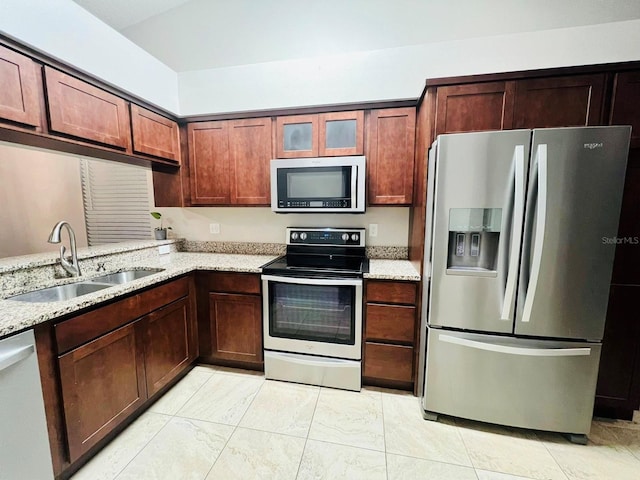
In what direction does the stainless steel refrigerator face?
toward the camera

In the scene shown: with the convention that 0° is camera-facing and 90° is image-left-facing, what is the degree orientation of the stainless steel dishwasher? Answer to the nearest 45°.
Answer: approximately 315°

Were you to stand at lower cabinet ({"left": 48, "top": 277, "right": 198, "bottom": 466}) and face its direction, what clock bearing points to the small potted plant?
The small potted plant is roughly at 8 o'clock from the lower cabinet.

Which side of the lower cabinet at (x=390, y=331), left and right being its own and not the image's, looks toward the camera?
front

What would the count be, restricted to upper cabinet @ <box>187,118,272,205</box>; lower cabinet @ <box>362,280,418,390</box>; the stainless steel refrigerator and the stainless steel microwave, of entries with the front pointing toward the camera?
4

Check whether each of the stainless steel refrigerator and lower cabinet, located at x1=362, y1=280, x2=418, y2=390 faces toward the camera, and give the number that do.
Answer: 2

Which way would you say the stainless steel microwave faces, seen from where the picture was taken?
facing the viewer

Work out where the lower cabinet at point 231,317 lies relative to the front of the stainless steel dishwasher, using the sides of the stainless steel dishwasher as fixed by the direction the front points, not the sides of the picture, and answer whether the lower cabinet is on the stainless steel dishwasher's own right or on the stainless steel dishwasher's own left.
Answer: on the stainless steel dishwasher's own left

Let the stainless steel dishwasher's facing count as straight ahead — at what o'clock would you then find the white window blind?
The white window blind is roughly at 8 o'clock from the stainless steel dishwasher.
